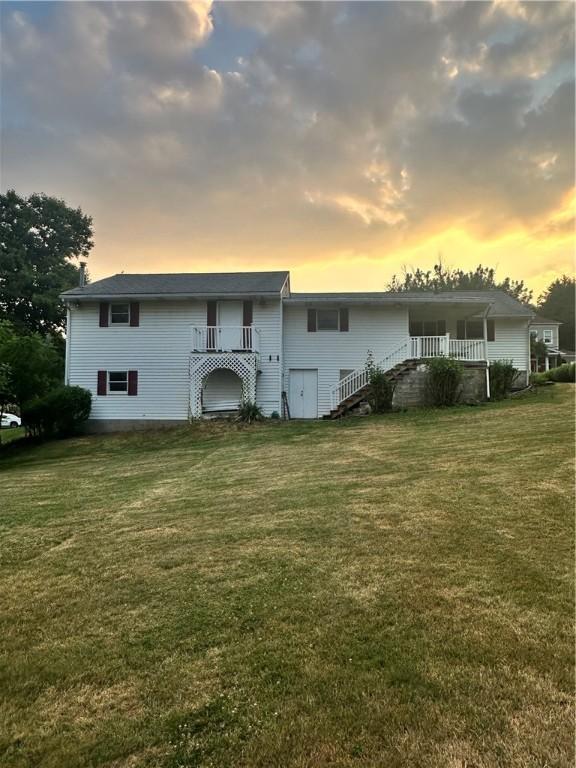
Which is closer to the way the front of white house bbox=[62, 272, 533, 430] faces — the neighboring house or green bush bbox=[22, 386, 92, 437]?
the green bush

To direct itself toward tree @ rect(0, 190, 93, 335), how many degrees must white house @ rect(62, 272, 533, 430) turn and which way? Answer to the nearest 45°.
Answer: approximately 135° to its right

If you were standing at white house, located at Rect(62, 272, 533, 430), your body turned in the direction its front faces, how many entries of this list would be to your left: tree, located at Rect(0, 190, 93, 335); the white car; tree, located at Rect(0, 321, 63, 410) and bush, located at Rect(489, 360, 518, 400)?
1

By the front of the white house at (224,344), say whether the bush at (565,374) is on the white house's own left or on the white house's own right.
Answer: on the white house's own left

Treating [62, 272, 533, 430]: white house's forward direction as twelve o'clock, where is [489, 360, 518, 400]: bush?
The bush is roughly at 9 o'clock from the white house.

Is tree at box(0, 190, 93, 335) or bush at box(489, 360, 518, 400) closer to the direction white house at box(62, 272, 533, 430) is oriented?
the bush

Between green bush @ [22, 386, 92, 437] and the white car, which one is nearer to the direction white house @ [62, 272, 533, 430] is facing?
the green bush

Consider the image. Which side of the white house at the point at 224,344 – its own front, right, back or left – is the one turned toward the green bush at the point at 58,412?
right

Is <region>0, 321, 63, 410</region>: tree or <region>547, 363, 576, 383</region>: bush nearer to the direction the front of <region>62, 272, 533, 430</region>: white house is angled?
the tree

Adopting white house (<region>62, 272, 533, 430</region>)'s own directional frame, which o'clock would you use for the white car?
The white car is roughly at 4 o'clock from the white house.

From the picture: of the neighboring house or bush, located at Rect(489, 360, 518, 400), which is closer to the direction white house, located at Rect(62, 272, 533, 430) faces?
the bush

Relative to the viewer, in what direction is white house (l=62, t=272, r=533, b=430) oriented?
toward the camera

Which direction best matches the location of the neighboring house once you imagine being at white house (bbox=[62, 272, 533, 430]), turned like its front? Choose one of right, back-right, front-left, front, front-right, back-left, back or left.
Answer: back-left
